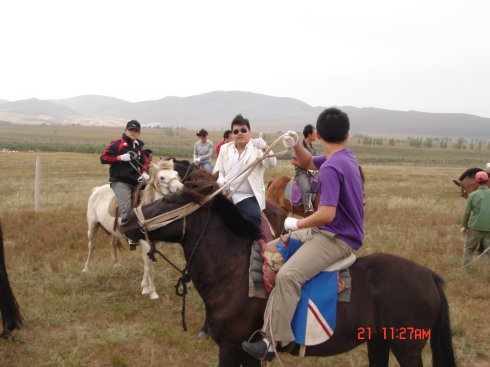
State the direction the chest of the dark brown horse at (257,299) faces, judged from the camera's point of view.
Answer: to the viewer's left

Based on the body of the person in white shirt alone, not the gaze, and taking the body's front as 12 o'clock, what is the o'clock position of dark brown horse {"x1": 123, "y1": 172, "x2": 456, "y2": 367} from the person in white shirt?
The dark brown horse is roughly at 12 o'clock from the person in white shirt.

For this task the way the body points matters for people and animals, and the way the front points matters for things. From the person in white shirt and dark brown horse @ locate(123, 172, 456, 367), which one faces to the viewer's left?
the dark brown horse

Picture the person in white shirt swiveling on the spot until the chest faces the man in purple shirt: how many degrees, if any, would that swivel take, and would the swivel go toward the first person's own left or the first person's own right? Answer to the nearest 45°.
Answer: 0° — they already face them
